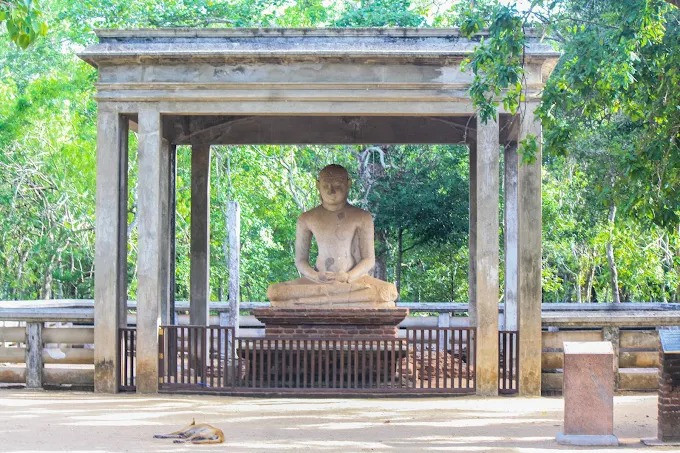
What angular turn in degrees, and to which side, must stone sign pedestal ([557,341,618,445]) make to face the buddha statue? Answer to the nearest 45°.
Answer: approximately 135° to its right

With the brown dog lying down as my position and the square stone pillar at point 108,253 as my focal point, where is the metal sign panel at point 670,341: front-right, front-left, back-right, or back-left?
back-right

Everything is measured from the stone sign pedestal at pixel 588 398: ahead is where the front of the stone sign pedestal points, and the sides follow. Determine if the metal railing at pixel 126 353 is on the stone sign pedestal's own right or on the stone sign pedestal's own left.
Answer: on the stone sign pedestal's own right

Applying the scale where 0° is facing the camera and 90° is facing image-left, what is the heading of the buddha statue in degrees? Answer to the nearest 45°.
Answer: approximately 0°

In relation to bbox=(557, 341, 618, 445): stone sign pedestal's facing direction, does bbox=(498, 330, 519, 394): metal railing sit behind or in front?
behind

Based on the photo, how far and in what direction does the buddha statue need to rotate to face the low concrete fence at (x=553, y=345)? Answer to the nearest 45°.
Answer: approximately 45° to its left

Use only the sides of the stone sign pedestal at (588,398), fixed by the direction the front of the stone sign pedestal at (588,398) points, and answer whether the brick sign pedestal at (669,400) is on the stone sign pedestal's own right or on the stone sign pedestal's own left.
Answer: on the stone sign pedestal's own left

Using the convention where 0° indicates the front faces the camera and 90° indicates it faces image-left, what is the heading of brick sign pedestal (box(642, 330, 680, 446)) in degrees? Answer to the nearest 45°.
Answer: approximately 0°

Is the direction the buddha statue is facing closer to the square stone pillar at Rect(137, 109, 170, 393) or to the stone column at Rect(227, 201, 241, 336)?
the square stone pillar
